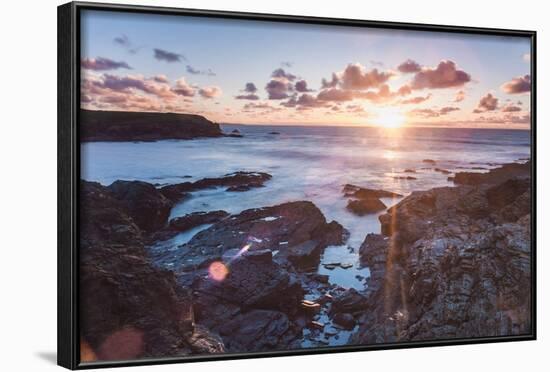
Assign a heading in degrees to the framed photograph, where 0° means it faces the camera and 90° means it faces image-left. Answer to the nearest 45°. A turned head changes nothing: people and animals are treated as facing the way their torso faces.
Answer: approximately 315°
